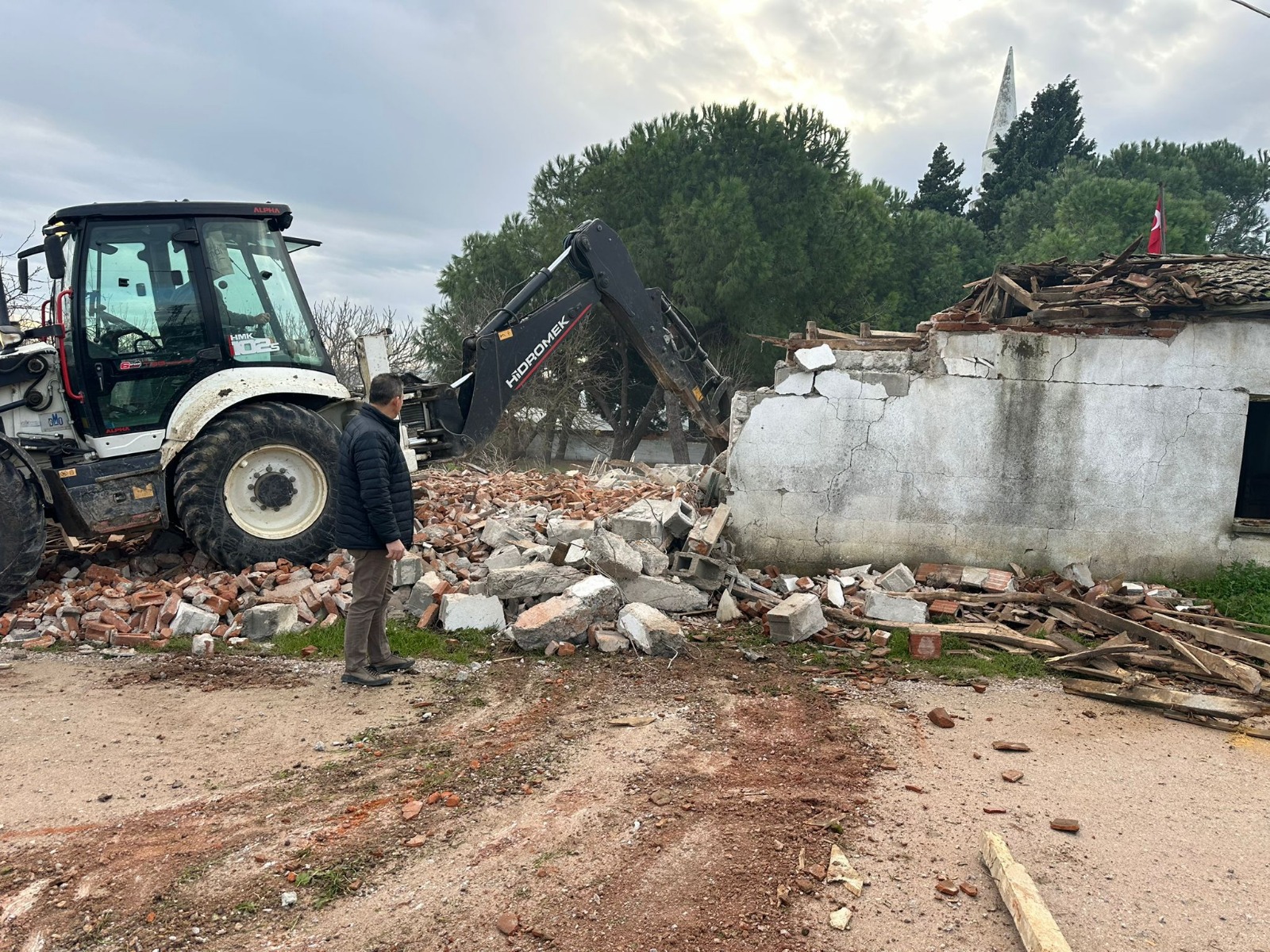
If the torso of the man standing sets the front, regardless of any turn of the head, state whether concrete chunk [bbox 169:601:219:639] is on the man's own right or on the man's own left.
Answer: on the man's own left

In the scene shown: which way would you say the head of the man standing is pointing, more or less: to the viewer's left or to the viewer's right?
to the viewer's right

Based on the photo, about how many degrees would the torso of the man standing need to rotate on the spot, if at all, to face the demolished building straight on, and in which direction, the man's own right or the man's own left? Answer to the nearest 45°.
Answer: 0° — they already face it

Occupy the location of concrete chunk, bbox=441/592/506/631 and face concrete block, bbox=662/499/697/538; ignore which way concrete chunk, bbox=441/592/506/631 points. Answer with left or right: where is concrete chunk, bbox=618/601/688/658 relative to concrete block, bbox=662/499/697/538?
right

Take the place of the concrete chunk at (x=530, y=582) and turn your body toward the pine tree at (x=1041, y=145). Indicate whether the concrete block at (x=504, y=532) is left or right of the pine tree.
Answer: left
